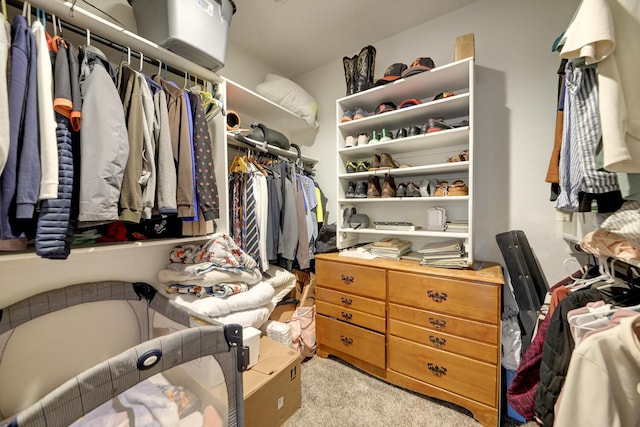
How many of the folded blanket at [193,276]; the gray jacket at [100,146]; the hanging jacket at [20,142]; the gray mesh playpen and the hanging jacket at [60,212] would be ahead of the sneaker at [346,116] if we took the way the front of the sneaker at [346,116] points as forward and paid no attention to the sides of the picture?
5

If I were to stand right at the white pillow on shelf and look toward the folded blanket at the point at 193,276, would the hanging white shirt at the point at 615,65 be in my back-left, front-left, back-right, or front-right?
front-left

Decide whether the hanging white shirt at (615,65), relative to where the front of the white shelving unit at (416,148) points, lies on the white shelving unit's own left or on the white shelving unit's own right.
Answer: on the white shelving unit's own left

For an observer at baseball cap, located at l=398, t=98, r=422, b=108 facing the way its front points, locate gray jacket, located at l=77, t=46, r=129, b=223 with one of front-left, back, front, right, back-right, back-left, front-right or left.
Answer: front

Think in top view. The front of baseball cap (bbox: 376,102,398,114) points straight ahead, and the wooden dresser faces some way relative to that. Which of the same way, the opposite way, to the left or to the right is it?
the same way

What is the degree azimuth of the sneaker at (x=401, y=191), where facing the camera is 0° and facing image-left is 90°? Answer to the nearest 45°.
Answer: approximately 45°

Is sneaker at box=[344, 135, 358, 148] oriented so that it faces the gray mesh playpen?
yes

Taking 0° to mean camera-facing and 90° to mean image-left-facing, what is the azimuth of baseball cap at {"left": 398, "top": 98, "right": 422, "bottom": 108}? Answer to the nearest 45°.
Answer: approximately 45°

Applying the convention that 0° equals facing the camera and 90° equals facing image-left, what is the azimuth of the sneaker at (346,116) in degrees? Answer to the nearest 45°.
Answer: approximately 45°

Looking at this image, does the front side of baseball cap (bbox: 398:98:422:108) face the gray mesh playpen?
yes

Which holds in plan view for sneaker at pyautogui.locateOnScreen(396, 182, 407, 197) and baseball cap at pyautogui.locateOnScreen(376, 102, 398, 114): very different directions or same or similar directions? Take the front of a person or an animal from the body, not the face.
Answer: same or similar directions

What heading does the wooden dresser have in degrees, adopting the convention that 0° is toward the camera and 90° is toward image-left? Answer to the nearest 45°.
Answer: approximately 45°

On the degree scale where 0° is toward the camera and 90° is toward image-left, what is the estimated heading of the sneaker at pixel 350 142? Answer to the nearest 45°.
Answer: approximately 45°

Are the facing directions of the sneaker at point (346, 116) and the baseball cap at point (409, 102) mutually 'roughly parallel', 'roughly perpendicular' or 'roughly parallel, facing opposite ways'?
roughly parallel

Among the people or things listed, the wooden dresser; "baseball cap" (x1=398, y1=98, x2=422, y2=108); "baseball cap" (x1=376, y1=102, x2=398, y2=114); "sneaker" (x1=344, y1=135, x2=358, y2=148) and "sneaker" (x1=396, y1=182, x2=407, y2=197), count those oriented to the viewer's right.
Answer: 0
